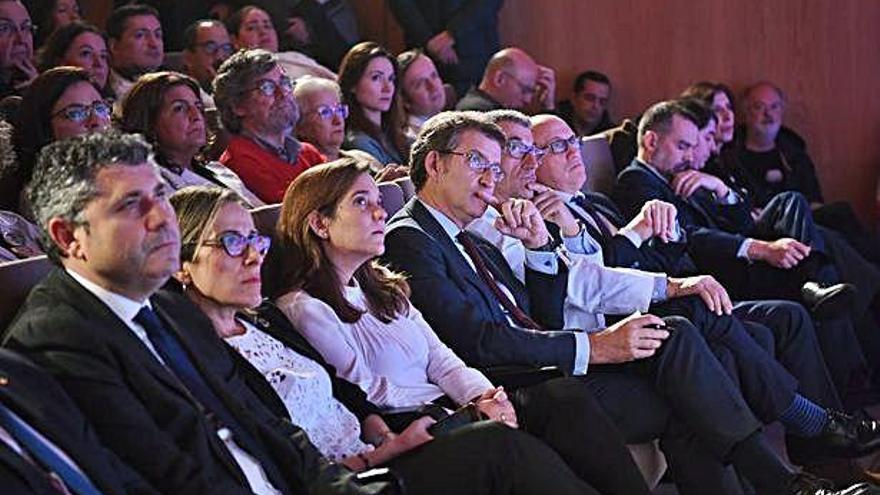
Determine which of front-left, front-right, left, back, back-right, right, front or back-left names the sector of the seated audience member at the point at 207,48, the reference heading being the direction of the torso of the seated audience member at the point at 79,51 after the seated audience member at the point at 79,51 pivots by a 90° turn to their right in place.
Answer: back

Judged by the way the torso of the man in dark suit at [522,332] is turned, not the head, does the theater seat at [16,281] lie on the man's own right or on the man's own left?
on the man's own right

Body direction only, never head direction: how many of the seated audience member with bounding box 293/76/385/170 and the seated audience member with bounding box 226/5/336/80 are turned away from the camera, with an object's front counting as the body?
0

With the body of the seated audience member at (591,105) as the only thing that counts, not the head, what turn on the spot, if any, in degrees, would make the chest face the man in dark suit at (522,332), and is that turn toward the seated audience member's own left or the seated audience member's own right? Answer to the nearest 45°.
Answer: approximately 45° to the seated audience member's own right

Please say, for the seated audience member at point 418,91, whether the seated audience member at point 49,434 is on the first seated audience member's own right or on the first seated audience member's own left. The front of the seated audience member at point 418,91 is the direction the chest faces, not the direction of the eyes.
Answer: on the first seated audience member's own right

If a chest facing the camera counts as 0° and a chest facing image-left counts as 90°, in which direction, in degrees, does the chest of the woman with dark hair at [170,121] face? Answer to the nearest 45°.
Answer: approximately 315°

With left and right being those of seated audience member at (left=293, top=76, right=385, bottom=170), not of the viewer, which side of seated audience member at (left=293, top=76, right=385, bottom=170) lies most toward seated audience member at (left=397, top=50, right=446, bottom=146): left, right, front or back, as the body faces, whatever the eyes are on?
left

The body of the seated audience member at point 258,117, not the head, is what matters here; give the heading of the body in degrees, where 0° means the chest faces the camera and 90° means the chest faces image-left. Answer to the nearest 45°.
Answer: approximately 315°

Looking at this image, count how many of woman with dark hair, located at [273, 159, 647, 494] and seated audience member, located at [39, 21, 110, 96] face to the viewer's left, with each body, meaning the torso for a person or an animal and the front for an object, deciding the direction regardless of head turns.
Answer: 0

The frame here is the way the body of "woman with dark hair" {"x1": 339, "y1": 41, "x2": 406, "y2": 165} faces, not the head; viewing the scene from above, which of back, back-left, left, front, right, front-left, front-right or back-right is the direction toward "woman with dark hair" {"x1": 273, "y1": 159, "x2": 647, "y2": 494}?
front-right

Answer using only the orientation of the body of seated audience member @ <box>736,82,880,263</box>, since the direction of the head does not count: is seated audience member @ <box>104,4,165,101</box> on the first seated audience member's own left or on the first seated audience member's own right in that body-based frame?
on the first seated audience member's own right
